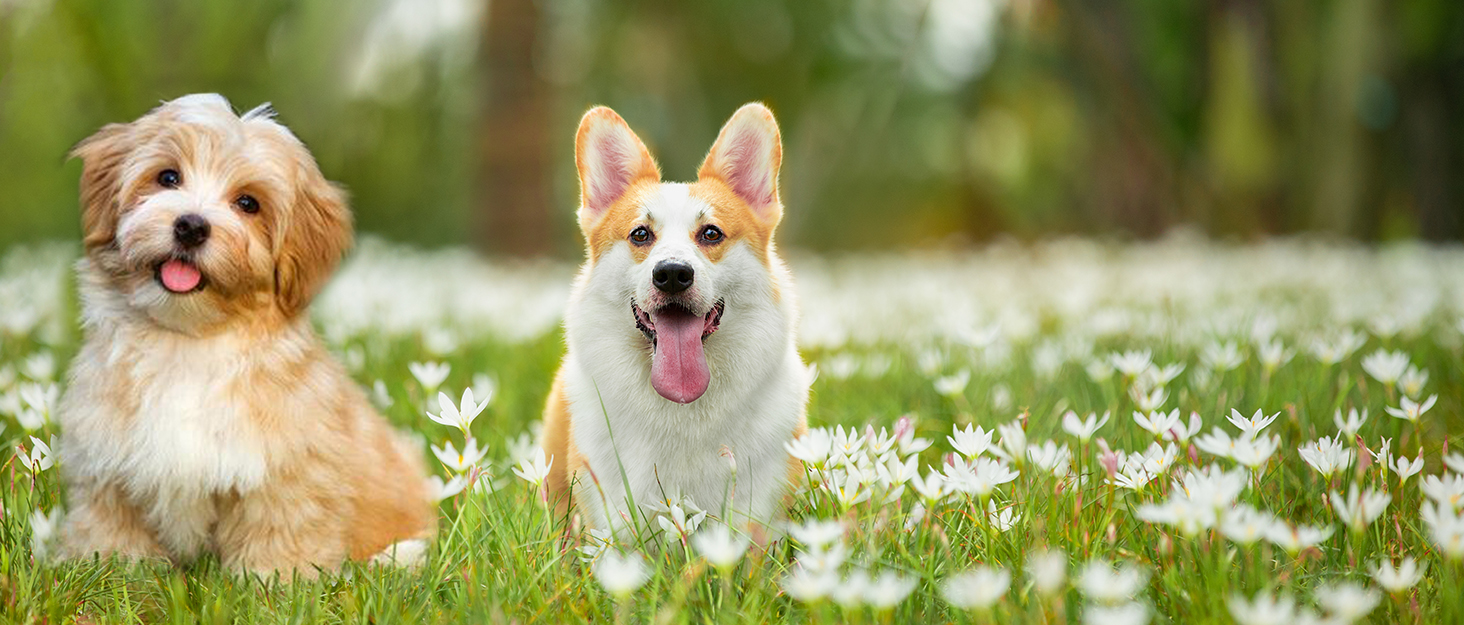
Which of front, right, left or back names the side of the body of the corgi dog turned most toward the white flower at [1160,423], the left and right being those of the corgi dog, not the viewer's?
left

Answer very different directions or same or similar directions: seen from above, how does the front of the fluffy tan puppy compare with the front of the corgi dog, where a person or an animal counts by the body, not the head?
same or similar directions

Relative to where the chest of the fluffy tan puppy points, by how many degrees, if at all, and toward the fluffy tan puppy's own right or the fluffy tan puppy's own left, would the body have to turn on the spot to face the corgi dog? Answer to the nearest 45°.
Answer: approximately 90° to the fluffy tan puppy's own left

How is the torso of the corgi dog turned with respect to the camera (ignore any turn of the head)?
toward the camera

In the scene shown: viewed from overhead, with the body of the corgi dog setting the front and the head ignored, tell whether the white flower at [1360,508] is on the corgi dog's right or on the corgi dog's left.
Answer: on the corgi dog's left

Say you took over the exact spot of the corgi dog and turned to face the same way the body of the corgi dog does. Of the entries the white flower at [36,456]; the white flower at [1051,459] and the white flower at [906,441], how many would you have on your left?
2

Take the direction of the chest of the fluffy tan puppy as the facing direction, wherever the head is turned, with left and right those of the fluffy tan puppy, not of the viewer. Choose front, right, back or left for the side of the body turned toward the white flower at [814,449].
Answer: left

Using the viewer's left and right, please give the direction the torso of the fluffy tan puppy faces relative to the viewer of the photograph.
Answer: facing the viewer and to the left of the viewer

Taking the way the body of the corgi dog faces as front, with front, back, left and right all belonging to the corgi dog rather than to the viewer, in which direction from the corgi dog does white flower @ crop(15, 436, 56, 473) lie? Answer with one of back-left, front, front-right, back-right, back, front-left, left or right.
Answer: right

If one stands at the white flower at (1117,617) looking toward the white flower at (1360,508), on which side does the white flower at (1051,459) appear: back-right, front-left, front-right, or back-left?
front-left

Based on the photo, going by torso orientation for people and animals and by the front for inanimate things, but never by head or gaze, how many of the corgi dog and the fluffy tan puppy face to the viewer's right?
0

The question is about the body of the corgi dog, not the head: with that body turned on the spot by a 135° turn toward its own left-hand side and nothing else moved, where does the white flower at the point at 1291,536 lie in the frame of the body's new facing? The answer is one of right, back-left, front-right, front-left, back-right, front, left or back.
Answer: right
